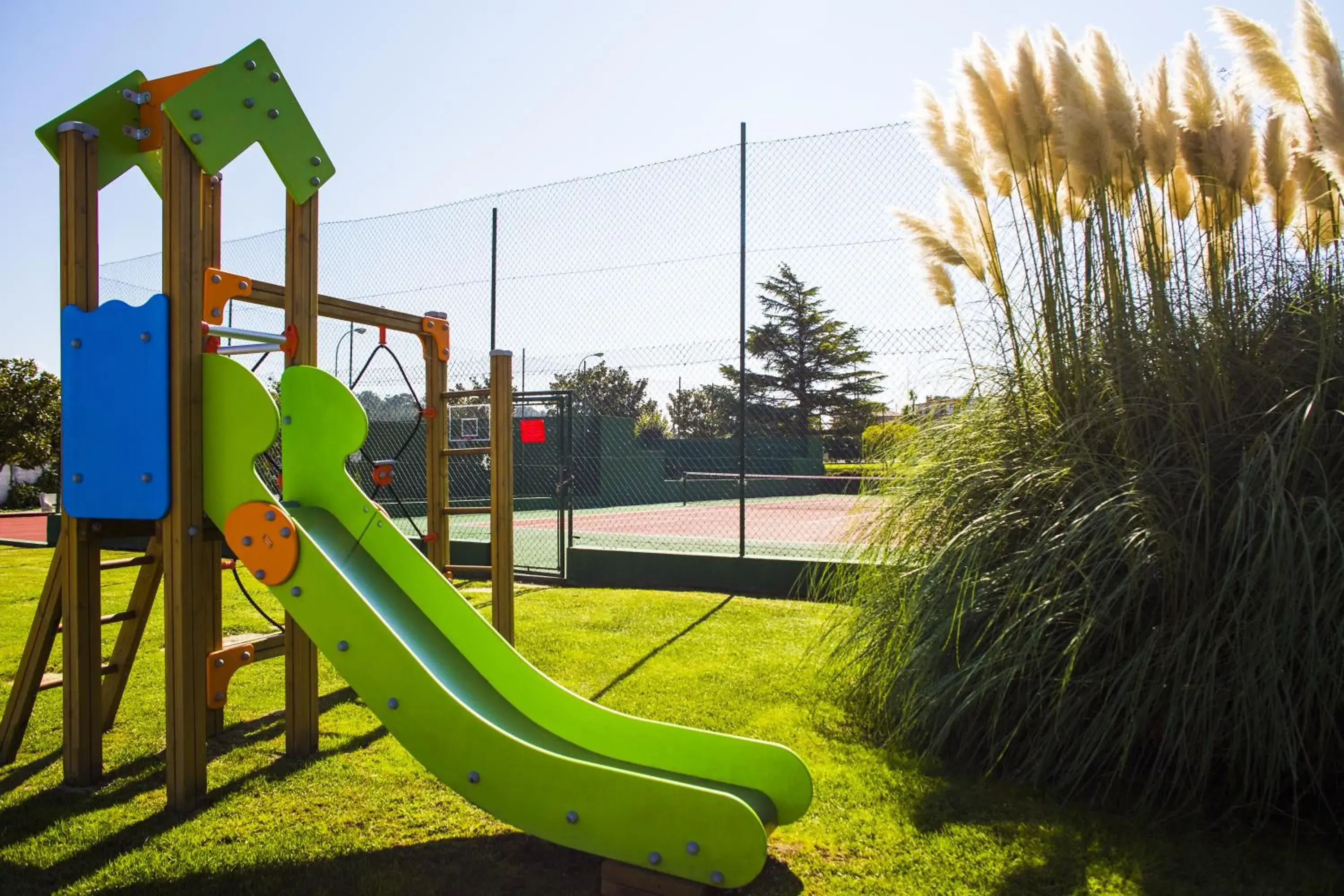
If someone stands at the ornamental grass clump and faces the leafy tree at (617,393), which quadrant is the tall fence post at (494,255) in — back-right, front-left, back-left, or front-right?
front-left

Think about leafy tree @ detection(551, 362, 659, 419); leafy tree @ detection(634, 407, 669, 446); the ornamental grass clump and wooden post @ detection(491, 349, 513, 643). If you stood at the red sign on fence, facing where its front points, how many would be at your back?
2

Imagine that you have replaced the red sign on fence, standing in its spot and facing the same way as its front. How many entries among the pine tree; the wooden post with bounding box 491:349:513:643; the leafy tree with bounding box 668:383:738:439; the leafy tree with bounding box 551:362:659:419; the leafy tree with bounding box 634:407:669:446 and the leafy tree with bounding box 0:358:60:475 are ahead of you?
1

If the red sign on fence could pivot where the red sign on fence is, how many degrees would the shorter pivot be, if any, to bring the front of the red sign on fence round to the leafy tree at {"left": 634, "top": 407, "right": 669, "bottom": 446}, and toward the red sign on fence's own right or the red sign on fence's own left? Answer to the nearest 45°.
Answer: approximately 180°

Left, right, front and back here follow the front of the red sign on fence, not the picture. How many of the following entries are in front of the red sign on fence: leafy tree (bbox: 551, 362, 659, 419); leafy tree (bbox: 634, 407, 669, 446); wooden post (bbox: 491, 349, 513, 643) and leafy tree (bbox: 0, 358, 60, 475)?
1

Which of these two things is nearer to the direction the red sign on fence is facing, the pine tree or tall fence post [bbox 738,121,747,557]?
the tall fence post

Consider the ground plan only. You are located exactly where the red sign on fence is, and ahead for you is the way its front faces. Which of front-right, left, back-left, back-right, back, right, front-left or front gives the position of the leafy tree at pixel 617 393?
back

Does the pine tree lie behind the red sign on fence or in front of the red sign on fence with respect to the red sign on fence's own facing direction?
behind

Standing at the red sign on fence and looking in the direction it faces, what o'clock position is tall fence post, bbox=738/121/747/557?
The tall fence post is roughly at 10 o'clock from the red sign on fence.

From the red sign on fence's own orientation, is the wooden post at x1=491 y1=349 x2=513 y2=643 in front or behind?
in front

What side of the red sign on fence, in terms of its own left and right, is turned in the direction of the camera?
front

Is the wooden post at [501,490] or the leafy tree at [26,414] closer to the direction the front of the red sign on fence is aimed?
the wooden post

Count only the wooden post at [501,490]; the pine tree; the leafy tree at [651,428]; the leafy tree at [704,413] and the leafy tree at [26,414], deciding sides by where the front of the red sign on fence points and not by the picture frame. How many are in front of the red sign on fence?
1

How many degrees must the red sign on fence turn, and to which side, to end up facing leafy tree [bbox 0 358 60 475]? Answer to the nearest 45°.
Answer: approximately 135° to its right

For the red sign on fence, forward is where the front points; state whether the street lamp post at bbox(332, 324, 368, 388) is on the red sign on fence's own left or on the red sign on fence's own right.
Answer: on the red sign on fence's own right

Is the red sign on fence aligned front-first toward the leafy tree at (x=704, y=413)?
no
